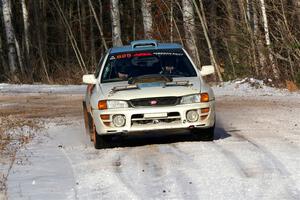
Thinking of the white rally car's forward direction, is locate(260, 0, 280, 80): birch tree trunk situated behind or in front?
behind

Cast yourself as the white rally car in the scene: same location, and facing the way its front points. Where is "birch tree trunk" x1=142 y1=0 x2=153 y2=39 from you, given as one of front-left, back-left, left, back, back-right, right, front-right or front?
back

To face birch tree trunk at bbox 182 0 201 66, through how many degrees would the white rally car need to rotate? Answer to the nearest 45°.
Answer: approximately 180°

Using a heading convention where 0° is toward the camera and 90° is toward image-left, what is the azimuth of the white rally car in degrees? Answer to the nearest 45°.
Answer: approximately 0°
